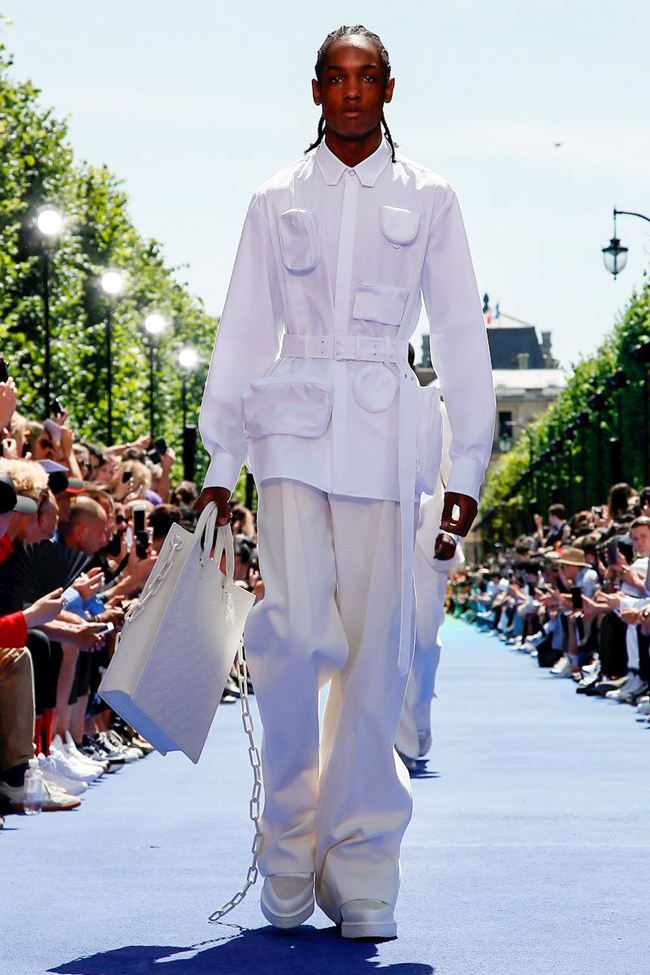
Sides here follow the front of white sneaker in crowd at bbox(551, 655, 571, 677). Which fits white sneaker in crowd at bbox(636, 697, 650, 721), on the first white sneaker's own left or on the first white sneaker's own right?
on the first white sneaker's own left

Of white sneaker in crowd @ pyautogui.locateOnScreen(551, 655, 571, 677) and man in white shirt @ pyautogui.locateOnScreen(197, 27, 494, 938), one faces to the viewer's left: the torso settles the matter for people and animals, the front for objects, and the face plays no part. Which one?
the white sneaker in crowd

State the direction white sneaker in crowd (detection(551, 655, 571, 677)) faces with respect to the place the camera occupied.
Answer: facing to the left of the viewer

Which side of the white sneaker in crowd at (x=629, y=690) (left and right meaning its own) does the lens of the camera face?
left

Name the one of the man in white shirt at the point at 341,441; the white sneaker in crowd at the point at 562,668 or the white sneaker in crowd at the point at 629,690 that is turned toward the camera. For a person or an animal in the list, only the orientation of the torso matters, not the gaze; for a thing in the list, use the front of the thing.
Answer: the man in white shirt

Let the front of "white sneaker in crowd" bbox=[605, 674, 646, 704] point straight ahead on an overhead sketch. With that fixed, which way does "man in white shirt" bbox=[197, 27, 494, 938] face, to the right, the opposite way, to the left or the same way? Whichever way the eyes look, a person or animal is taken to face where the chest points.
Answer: to the left

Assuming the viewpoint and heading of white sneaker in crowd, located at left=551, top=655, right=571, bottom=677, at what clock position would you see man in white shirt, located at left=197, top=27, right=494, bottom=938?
The man in white shirt is roughly at 9 o'clock from the white sneaker in crowd.

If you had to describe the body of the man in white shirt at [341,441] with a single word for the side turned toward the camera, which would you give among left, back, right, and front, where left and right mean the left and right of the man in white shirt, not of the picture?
front

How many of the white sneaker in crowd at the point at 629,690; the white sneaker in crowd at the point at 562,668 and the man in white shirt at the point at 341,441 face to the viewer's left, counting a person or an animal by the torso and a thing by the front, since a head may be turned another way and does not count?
2

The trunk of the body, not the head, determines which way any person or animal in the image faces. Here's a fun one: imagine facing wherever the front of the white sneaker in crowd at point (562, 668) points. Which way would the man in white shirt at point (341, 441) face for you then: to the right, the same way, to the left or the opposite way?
to the left

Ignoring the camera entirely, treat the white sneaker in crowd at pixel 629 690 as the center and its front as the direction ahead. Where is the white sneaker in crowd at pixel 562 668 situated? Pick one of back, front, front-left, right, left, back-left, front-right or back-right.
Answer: right
